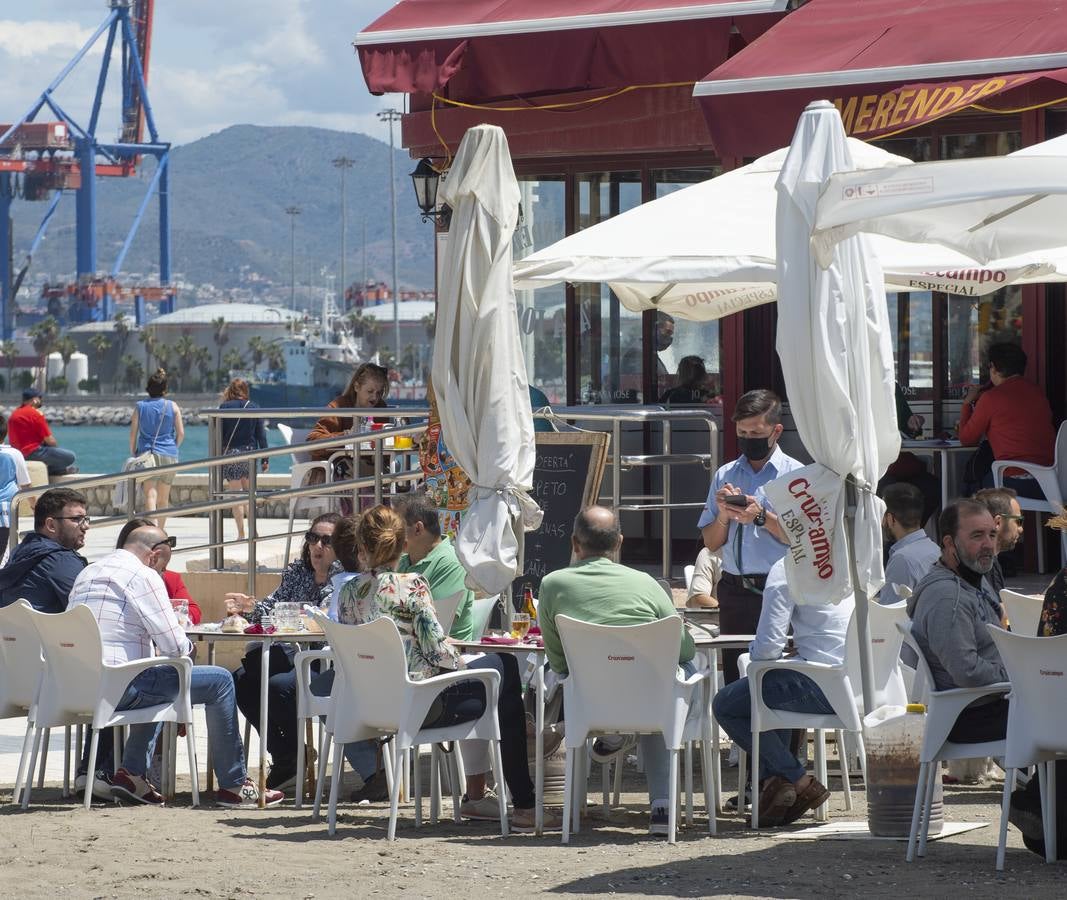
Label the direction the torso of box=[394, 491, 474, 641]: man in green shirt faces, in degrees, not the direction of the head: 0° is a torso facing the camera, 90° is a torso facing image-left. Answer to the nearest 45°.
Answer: approximately 90°

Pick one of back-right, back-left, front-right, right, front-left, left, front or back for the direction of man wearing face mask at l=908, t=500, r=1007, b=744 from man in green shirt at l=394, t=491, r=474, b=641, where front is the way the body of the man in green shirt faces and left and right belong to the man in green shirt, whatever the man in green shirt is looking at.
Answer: back-left

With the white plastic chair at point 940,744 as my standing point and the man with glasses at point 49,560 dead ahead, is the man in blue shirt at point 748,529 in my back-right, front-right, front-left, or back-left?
front-right

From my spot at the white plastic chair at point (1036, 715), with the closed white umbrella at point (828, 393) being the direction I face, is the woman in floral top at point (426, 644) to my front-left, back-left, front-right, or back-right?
front-left

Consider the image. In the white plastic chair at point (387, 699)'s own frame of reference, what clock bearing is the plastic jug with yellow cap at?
The plastic jug with yellow cap is roughly at 2 o'clock from the white plastic chair.

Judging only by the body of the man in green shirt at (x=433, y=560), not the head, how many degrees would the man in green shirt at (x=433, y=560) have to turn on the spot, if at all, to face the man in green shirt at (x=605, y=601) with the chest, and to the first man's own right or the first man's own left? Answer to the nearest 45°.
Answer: approximately 135° to the first man's own left

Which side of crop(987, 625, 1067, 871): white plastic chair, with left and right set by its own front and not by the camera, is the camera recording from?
back

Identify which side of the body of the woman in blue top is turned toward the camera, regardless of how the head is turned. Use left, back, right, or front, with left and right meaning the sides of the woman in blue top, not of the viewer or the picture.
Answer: back

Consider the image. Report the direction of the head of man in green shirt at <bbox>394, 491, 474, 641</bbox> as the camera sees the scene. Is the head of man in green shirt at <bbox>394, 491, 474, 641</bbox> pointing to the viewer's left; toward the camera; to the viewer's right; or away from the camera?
to the viewer's left

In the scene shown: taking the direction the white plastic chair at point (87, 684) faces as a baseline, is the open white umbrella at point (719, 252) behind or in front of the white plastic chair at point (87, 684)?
in front

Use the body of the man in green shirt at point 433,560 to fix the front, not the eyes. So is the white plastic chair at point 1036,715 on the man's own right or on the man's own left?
on the man's own left

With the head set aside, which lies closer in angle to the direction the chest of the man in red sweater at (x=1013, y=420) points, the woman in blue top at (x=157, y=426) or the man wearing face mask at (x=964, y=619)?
the woman in blue top

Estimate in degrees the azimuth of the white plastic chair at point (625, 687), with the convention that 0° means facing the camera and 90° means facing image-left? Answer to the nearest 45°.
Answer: approximately 180°

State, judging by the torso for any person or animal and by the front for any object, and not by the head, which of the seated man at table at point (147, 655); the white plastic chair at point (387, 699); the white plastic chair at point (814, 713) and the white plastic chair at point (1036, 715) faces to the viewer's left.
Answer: the white plastic chair at point (814, 713)

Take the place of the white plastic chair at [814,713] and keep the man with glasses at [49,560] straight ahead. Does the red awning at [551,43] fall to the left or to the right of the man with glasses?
right
